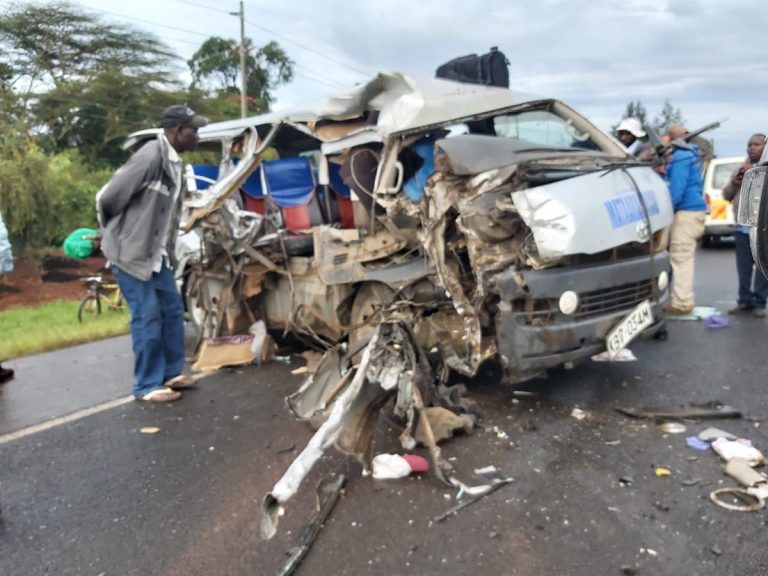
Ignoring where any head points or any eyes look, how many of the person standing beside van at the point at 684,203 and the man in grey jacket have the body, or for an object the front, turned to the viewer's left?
1

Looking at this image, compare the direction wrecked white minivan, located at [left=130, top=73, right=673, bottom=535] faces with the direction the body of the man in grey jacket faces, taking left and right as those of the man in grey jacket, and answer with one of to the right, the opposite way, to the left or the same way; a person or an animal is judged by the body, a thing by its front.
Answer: to the right

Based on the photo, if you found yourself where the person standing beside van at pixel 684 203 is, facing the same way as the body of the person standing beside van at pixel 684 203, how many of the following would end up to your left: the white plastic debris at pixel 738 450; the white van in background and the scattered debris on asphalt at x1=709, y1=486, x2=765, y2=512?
2

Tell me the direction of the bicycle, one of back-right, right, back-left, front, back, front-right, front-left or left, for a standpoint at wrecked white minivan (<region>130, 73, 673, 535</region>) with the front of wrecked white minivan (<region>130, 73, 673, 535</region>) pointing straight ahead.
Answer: back

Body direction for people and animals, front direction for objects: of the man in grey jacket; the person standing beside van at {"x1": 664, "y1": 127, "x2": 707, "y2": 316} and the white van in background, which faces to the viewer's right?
the man in grey jacket

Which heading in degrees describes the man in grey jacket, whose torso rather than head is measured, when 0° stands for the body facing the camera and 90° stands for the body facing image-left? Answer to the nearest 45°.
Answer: approximately 270°

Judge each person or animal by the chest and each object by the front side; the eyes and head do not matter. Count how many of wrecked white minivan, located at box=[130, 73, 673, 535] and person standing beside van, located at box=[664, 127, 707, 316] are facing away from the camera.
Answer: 0

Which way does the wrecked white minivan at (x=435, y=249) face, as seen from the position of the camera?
facing the viewer and to the right of the viewer

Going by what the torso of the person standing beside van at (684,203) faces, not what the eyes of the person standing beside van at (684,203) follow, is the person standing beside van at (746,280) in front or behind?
behind

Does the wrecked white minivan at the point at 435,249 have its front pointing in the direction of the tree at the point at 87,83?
no

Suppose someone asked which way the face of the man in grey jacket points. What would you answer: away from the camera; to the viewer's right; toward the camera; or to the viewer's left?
to the viewer's right

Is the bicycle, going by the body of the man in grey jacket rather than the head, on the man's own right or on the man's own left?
on the man's own left

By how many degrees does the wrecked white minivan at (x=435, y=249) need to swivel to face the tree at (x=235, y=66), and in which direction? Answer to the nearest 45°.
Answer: approximately 135° to its left

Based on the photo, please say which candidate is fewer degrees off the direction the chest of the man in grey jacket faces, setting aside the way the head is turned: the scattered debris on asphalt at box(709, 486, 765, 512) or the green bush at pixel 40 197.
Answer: the scattered debris on asphalt

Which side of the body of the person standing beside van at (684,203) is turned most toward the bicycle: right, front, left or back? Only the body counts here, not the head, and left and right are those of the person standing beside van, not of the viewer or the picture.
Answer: front

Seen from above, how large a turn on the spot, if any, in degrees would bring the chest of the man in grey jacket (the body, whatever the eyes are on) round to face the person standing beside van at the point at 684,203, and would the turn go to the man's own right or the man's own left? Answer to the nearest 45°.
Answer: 0° — they already face them

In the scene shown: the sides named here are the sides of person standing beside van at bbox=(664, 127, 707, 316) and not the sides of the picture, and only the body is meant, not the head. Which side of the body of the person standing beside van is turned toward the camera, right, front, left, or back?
left
